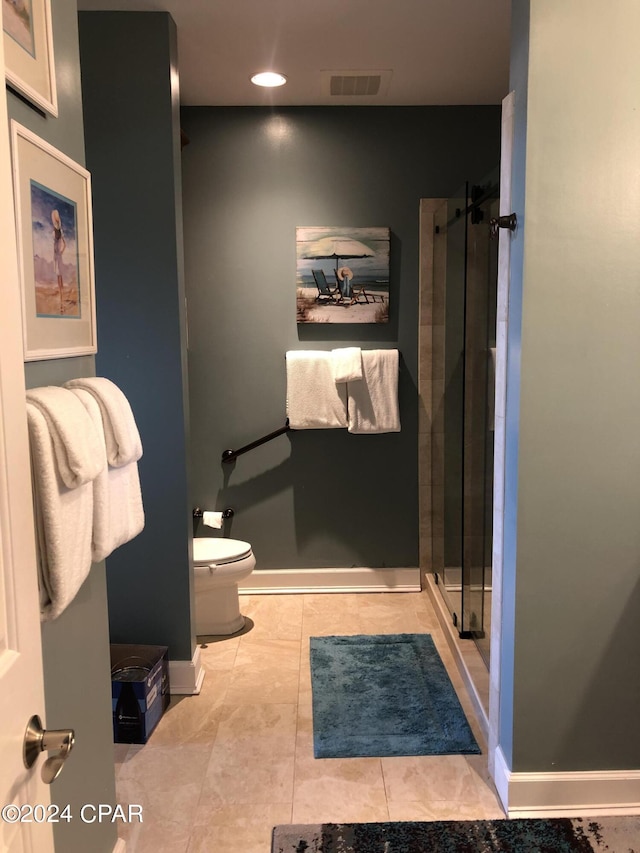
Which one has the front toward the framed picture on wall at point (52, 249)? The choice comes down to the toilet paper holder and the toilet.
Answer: the toilet paper holder

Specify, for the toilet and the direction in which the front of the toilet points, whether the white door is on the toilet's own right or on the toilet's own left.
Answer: on the toilet's own right

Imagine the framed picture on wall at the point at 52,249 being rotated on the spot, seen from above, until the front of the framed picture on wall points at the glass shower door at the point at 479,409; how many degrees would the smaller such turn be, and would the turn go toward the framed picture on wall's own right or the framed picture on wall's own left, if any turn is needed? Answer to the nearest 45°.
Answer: approximately 90° to the framed picture on wall's own left

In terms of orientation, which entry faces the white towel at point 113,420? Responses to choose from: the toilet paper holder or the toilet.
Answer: the toilet paper holder

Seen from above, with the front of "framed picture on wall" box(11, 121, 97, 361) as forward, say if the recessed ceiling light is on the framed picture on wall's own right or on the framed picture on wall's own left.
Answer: on the framed picture on wall's own left

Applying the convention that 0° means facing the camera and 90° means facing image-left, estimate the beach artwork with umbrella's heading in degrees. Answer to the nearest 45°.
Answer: approximately 0°

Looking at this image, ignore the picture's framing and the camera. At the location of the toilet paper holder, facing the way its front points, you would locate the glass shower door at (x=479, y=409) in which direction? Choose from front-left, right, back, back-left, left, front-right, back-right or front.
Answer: front-left

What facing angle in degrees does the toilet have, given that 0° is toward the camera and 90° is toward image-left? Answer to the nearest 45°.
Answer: approximately 270°

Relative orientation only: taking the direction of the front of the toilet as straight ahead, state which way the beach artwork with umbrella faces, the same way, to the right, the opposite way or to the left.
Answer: to the right

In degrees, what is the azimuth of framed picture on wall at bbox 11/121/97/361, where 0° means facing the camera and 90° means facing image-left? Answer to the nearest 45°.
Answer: approximately 315°
